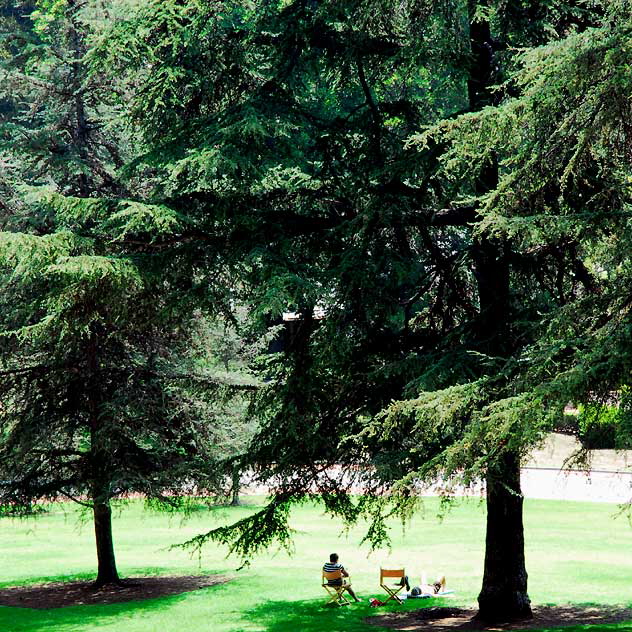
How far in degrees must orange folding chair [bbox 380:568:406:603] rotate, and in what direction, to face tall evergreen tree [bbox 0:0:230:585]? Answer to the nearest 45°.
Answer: approximately 90° to its left

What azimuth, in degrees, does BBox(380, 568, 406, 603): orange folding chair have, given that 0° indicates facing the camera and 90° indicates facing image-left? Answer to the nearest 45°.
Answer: approximately 180°

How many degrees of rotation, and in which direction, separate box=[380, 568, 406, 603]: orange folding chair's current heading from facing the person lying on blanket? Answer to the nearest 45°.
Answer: approximately 45° to its right

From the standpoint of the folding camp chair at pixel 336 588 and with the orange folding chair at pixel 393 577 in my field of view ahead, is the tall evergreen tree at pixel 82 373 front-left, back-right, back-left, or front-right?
back-left

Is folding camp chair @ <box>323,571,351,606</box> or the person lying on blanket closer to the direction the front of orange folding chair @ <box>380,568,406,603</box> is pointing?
the person lying on blanket

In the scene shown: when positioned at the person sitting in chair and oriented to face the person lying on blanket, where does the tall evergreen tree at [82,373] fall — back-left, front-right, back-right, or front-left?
back-left

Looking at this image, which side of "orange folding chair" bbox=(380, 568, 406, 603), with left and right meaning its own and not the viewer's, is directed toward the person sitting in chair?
left
